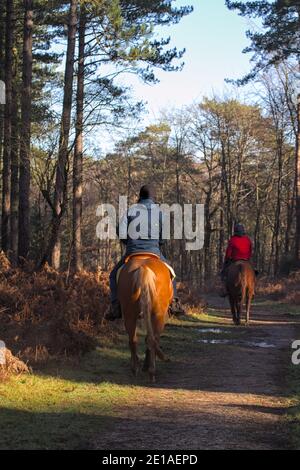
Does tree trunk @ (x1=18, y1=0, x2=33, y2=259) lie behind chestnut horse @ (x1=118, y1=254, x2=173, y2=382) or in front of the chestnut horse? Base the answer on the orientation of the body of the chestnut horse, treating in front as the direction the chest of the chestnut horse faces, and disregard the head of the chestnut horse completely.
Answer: in front

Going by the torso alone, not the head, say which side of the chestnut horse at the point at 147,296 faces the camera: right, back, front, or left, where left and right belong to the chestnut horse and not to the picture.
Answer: back

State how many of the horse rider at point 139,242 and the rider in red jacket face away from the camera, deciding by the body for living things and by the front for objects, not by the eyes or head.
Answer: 2

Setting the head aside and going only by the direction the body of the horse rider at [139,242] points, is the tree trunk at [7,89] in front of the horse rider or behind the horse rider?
in front

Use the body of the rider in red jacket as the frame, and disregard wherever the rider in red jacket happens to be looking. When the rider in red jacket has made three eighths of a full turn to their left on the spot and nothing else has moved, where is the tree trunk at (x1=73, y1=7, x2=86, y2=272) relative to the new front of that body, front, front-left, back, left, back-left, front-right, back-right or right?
right

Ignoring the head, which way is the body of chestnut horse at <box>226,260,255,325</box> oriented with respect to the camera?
away from the camera

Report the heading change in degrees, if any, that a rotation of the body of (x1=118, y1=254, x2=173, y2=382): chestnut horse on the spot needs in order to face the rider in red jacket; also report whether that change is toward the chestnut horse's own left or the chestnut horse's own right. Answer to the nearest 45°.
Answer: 0° — it already faces them

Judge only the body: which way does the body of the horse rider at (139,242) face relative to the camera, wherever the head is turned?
away from the camera

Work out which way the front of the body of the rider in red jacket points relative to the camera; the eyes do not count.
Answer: away from the camera

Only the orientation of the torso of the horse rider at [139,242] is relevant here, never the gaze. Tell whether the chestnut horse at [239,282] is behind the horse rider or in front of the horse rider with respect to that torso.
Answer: in front

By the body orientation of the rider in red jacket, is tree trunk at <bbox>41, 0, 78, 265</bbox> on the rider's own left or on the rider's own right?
on the rider's own left

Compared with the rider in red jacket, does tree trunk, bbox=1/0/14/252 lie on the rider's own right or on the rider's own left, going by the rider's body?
on the rider's own left

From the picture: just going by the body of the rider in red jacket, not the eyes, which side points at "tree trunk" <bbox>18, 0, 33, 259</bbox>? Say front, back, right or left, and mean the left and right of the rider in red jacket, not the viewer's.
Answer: left

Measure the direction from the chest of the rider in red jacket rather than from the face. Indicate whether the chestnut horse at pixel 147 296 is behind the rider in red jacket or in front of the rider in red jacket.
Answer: behind
